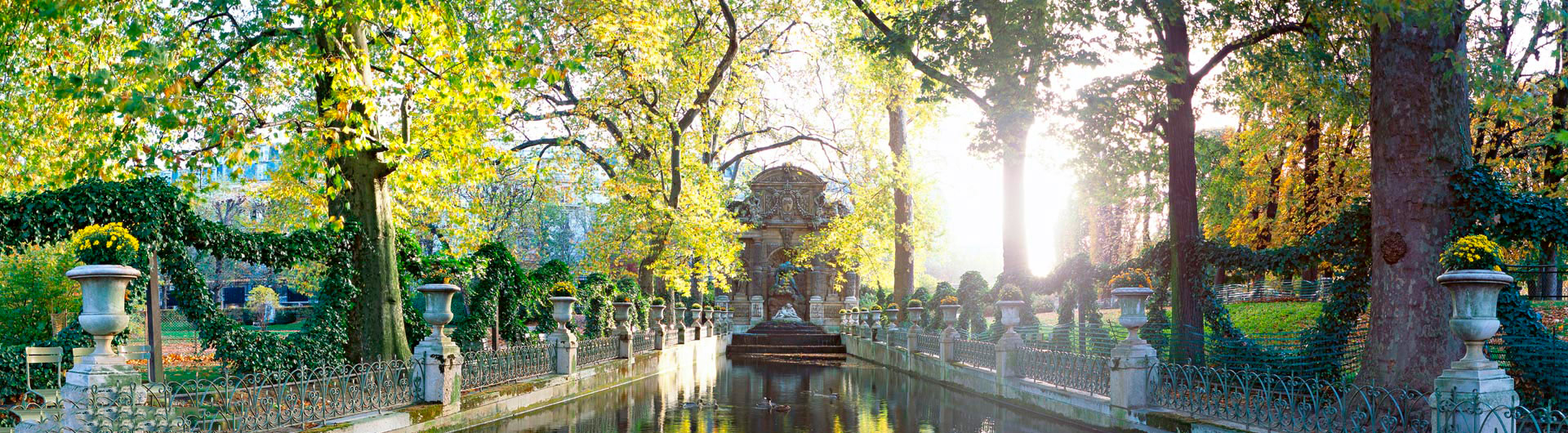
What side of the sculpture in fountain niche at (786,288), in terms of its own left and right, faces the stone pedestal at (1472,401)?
front

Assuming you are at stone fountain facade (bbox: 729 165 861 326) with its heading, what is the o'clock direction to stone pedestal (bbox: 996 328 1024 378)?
The stone pedestal is roughly at 12 o'clock from the stone fountain facade.

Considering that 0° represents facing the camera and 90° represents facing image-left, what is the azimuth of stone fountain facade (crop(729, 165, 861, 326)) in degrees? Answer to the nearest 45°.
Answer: approximately 0°

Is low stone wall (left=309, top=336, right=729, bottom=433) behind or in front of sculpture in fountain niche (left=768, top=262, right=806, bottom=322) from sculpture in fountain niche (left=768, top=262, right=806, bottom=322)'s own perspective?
in front

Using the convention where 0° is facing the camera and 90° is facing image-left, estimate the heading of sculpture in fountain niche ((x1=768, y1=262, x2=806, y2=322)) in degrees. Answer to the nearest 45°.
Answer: approximately 0°

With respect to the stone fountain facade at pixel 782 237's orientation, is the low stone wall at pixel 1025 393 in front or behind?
in front

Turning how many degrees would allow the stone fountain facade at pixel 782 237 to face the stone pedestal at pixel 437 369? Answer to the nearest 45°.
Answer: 0° — it already faces it

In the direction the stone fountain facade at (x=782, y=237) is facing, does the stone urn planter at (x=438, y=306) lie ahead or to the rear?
ahead
